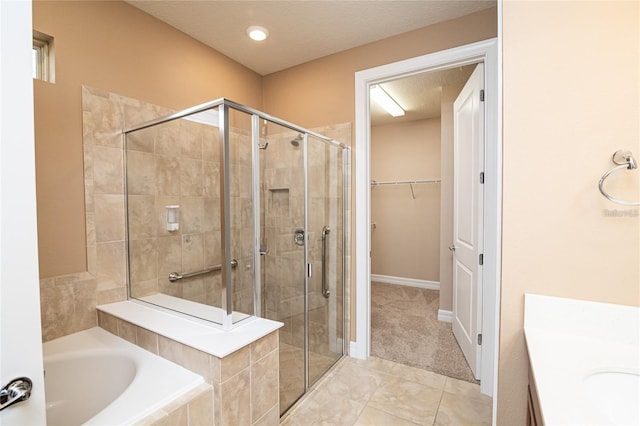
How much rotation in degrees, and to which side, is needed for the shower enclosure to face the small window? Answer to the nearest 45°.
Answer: approximately 135° to its right

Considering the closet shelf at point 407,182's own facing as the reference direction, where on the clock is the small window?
The small window is roughly at 1 o'clock from the closet shelf.

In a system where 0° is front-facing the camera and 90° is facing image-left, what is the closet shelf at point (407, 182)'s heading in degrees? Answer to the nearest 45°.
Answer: approximately 0°

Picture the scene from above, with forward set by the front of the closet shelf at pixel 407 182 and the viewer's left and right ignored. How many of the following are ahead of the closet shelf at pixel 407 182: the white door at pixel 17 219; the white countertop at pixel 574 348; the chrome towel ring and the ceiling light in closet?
4

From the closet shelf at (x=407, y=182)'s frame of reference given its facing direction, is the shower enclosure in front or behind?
in front

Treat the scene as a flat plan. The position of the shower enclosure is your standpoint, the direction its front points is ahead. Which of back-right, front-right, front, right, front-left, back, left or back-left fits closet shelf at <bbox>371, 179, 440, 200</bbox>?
left

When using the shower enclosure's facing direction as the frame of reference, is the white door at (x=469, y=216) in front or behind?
in front

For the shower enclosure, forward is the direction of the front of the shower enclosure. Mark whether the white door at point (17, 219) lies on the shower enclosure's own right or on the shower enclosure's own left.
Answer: on the shower enclosure's own right

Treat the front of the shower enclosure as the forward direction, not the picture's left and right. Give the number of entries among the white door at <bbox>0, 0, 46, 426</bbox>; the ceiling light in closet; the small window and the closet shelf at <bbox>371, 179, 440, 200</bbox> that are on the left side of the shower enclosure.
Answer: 2

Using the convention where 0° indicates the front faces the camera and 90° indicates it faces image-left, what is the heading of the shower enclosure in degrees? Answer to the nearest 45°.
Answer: approximately 315°

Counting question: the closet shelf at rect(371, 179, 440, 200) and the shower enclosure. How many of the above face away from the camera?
0
